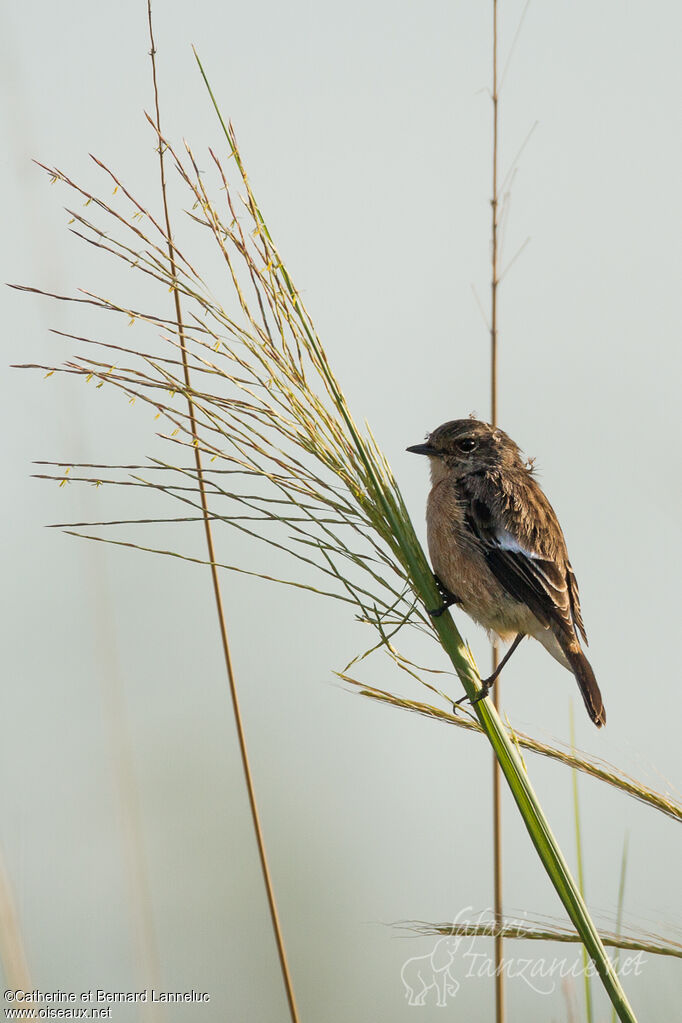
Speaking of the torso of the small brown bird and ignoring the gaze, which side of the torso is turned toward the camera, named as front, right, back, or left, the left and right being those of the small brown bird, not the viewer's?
left

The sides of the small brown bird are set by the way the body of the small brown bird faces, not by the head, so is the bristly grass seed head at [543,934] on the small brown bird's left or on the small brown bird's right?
on the small brown bird's left

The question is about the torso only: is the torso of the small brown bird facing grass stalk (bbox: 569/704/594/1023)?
no

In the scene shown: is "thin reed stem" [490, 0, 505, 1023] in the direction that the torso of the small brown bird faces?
no
